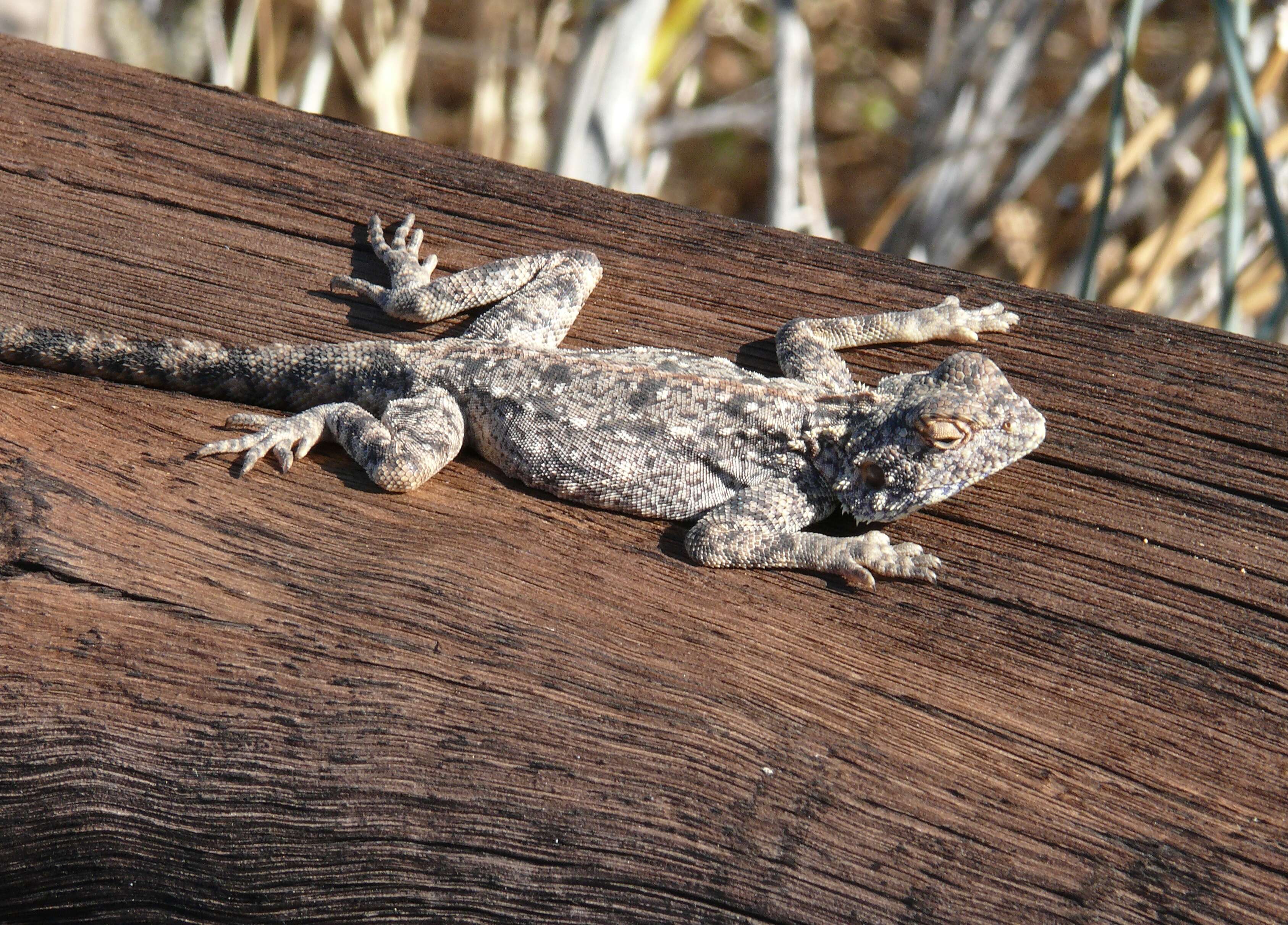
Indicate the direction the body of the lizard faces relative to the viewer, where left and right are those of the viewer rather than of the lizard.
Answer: facing to the right of the viewer
